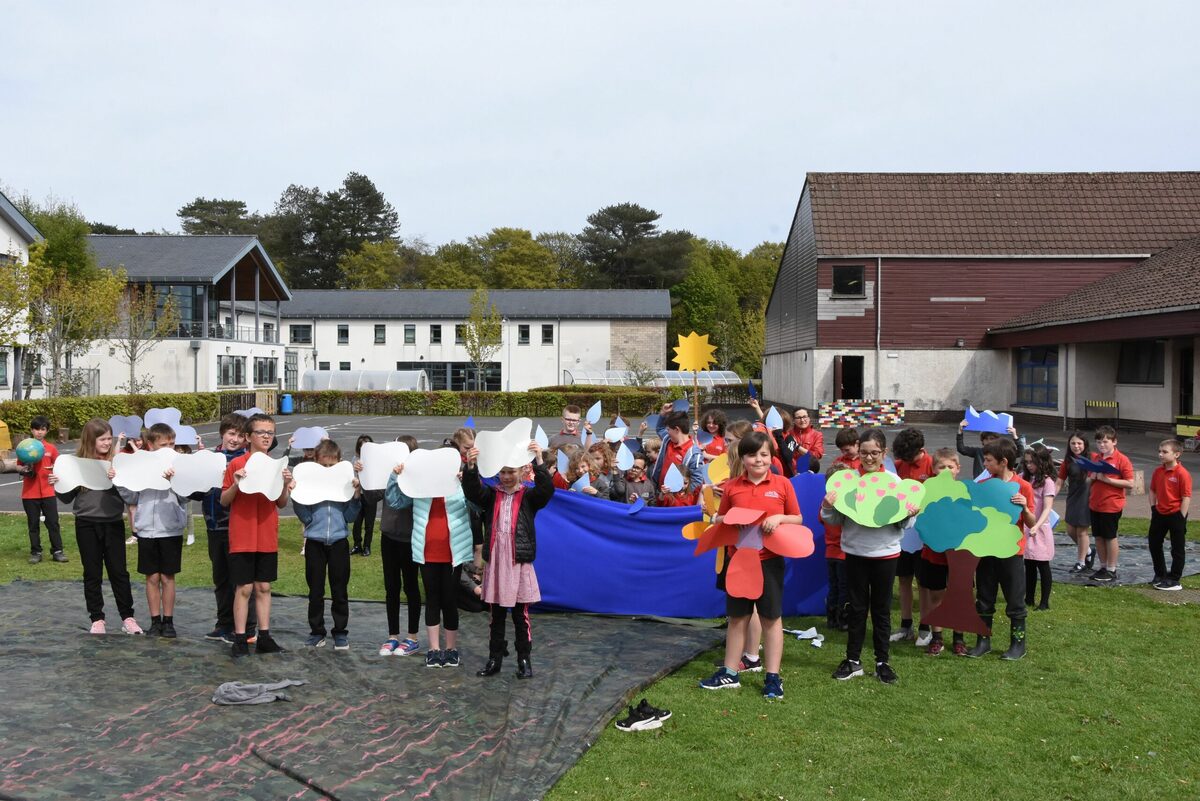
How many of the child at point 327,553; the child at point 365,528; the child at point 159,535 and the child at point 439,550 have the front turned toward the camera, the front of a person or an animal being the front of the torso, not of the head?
4

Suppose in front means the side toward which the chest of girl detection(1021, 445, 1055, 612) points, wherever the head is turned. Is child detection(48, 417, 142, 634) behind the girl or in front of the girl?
in front

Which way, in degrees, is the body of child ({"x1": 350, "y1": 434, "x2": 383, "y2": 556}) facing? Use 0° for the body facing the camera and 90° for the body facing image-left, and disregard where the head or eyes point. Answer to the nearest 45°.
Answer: approximately 0°

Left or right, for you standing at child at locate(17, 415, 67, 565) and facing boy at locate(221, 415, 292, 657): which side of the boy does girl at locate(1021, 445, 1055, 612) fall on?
left

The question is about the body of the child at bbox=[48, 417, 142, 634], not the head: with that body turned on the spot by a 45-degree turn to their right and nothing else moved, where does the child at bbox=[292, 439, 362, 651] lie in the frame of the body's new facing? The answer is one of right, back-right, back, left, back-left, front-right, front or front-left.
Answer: left

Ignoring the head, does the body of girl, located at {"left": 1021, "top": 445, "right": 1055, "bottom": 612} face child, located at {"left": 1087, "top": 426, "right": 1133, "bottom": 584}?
no

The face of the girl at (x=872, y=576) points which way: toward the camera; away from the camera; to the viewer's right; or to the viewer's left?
toward the camera

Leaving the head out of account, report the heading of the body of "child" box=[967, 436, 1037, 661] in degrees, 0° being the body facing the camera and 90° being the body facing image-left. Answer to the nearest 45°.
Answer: approximately 45°

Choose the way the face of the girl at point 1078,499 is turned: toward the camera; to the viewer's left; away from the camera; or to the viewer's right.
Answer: toward the camera

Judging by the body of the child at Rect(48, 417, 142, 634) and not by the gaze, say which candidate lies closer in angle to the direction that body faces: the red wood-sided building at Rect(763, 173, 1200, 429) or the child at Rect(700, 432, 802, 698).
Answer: the child

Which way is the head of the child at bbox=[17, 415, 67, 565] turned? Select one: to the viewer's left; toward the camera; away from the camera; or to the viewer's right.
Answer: toward the camera

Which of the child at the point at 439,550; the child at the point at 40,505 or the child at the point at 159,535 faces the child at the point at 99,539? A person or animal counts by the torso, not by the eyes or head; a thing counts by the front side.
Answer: the child at the point at 40,505

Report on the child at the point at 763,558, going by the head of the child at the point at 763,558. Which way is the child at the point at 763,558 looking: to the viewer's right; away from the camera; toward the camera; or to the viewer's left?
toward the camera

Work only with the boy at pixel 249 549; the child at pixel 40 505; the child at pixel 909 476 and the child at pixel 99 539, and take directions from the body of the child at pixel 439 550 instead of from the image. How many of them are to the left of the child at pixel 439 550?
1

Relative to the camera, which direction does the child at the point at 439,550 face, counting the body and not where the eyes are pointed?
toward the camera

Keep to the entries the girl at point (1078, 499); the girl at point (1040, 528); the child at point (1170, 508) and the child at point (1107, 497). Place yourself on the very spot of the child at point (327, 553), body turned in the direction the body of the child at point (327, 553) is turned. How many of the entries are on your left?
4

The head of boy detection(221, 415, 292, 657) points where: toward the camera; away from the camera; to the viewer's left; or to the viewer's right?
toward the camera

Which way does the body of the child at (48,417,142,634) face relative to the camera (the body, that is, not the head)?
toward the camera

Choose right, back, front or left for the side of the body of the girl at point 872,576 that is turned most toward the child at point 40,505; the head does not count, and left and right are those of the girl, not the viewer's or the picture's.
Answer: right
